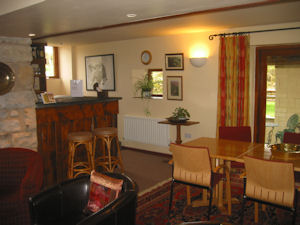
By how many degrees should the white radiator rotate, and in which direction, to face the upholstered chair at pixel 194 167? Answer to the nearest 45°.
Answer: approximately 45° to its left

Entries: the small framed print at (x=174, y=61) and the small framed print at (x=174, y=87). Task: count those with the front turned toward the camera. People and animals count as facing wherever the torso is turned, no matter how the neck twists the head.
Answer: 2

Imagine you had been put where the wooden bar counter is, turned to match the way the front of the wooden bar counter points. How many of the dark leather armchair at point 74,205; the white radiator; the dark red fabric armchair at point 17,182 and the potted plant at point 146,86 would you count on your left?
2

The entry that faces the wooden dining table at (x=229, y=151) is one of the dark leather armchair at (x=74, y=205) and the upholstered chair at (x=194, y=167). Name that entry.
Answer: the upholstered chair

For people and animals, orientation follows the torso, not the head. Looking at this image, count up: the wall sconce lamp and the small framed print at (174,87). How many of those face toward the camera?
2

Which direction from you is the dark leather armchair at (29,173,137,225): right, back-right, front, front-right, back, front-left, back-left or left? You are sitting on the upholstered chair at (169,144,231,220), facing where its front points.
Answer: back
